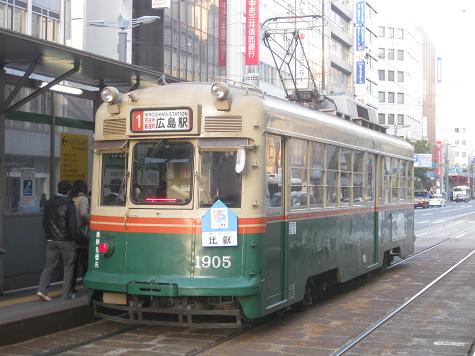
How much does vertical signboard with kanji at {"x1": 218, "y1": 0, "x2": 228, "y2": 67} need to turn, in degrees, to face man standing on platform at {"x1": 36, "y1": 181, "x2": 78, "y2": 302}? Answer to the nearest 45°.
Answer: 0° — it already faces them

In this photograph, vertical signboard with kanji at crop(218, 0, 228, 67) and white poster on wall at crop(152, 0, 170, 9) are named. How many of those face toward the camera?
2

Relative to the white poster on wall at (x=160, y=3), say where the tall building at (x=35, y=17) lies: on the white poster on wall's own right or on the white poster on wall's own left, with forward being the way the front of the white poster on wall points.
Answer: on the white poster on wall's own right

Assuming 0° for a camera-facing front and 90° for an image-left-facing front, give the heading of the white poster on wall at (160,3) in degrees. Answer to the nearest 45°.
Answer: approximately 0°

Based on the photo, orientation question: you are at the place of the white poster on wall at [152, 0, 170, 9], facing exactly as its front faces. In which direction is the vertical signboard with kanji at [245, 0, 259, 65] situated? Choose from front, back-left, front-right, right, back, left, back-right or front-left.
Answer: back-left

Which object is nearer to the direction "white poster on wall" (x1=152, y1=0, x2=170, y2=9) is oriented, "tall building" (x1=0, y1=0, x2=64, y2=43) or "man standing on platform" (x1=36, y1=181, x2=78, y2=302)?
the man standing on platform

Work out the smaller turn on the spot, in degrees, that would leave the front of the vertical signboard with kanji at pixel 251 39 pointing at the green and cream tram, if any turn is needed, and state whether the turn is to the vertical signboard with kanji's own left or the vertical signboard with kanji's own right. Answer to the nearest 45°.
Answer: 0° — it already faces it

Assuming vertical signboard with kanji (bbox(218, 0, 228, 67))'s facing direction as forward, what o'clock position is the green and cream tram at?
The green and cream tram is roughly at 12 o'clock from the vertical signboard with kanji.

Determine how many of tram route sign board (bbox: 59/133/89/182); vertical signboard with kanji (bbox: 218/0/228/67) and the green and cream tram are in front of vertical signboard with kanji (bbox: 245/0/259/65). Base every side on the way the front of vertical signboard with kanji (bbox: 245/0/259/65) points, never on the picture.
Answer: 2
